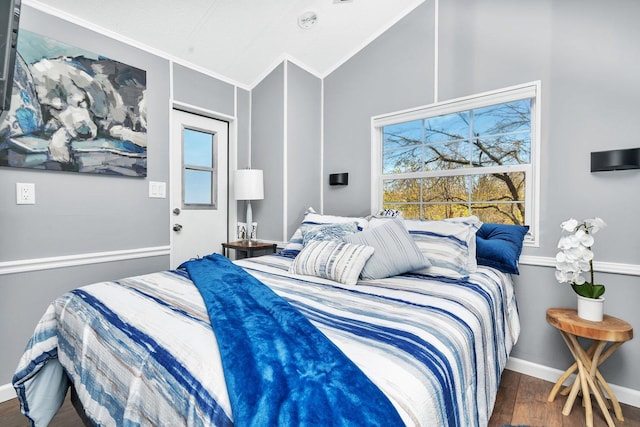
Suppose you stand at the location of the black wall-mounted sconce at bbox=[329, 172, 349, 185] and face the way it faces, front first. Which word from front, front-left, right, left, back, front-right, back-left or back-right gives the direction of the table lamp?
front-right

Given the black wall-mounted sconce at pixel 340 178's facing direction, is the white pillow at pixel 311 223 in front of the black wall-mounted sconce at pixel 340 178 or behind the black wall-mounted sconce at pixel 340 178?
in front

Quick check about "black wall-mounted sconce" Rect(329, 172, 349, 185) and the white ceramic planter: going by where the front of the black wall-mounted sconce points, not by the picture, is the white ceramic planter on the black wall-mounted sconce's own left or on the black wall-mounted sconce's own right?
on the black wall-mounted sconce's own left

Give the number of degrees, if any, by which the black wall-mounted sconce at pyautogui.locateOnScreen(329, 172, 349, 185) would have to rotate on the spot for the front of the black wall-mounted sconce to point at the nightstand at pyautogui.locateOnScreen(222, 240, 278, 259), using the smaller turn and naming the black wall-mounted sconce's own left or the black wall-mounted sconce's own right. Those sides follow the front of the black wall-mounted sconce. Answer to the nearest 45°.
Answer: approximately 45° to the black wall-mounted sconce's own right

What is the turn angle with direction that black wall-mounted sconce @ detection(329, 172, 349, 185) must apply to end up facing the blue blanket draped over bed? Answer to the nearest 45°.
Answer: approximately 45° to its left

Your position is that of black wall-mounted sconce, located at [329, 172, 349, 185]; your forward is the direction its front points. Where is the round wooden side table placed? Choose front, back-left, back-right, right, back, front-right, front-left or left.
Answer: left

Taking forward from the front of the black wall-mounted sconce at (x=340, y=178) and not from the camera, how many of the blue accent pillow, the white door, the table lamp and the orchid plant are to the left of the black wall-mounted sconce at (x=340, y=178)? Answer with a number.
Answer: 2

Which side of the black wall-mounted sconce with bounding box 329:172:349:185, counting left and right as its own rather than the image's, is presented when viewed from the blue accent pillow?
left

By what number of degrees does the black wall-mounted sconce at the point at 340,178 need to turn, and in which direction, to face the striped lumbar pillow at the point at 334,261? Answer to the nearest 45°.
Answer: approximately 45° to its left

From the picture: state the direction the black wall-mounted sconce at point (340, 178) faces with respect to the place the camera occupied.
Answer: facing the viewer and to the left of the viewer

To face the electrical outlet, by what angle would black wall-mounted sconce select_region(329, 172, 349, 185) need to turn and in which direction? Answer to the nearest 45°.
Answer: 0° — it already faces it
